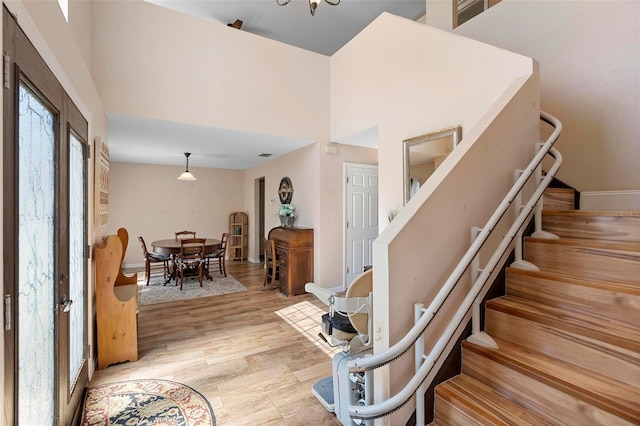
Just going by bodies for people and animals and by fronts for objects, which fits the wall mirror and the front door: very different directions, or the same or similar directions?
very different directions

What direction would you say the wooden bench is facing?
to the viewer's right

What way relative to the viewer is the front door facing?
to the viewer's right

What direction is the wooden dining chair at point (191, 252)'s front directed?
away from the camera

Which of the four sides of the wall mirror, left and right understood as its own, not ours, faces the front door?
front

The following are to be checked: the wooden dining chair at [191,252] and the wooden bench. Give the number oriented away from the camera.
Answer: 1

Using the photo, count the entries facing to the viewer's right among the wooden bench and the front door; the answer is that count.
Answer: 2

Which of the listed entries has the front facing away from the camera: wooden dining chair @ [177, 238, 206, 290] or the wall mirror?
the wooden dining chair

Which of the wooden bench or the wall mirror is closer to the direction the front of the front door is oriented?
the wall mirror

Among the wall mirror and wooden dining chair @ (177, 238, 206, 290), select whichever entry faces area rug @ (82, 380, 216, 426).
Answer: the wall mirror

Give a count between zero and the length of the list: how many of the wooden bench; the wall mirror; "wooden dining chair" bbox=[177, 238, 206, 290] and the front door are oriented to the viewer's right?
2

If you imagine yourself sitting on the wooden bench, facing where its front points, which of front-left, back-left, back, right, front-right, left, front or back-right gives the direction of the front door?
right

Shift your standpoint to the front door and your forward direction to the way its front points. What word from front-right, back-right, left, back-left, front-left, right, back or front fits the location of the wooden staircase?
front-right

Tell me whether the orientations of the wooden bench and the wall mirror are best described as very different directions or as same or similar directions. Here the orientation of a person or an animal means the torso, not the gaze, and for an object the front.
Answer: very different directions

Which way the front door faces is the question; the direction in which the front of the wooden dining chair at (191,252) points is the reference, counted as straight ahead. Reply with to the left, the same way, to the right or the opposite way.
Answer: to the right
